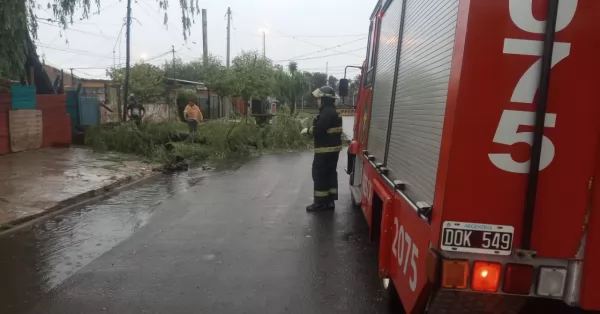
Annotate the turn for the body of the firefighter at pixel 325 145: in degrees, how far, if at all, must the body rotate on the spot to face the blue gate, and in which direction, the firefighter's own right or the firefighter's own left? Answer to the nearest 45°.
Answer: approximately 45° to the firefighter's own right

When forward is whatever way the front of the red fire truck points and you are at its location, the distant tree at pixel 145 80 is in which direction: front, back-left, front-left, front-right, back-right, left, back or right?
front-left

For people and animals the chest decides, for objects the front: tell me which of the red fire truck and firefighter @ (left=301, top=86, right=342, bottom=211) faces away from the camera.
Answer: the red fire truck

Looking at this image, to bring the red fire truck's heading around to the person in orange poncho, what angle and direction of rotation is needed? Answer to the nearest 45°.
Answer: approximately 45° to its left

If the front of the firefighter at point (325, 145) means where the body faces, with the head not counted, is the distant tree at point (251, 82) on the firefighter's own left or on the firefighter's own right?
on the firefighter's own right

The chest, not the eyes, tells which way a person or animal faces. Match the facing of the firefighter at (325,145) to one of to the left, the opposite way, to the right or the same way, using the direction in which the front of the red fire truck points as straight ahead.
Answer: to the left

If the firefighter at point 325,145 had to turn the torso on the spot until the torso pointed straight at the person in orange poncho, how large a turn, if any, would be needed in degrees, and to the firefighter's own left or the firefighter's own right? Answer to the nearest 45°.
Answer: approximately 45° to the firefighter's own right

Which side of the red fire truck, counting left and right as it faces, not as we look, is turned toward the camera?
back

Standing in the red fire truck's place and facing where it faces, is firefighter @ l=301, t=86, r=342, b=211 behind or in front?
in front

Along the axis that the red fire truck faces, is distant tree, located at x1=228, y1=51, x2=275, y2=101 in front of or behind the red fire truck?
in front

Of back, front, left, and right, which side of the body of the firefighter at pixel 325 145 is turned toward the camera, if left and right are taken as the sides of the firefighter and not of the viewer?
left

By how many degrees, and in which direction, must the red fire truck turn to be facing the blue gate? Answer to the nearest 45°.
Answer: approximately 45° to its left
